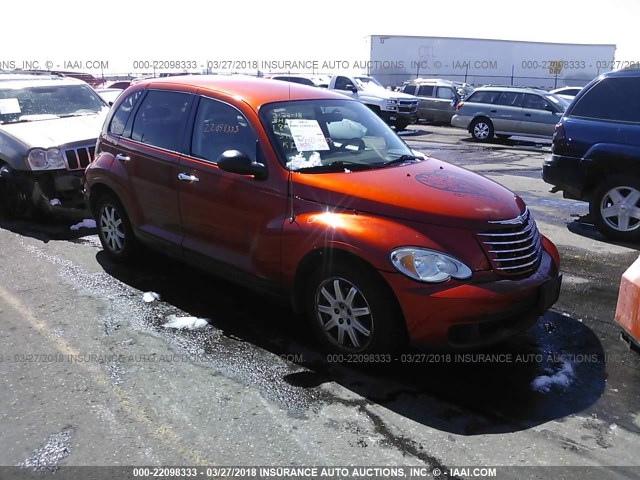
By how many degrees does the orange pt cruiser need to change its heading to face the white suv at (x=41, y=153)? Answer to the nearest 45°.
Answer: approximately 180°

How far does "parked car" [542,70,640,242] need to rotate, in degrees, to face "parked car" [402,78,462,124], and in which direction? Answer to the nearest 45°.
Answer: approximately 90° to its left

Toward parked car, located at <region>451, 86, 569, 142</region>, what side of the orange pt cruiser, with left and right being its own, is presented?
left

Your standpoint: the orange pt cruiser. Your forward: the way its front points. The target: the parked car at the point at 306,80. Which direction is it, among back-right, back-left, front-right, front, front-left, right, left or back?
back-left

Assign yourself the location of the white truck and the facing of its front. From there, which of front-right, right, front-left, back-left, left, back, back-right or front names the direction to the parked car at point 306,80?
back

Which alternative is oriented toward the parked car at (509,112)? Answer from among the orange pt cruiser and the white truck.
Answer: the white truck

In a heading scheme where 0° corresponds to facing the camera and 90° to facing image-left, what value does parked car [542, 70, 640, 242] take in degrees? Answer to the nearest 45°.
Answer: approximately 270°

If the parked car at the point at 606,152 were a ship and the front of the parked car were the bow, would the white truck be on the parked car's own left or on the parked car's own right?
on the parked car's own left

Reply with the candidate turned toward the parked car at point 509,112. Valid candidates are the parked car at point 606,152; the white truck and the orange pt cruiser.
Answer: the white truck

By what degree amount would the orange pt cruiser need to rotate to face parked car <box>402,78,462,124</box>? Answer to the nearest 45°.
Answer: approximately 135° to its left

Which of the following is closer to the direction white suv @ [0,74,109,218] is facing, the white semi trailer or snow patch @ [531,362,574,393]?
the snow patch
